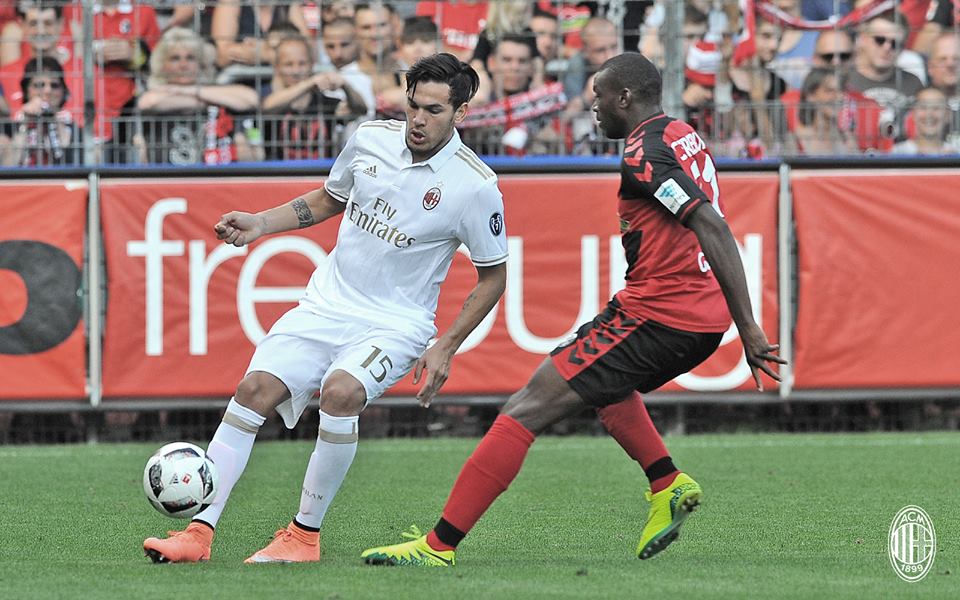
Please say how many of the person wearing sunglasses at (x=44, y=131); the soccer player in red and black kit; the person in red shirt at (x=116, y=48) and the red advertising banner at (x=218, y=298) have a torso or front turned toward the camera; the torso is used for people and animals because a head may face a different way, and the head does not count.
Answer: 3

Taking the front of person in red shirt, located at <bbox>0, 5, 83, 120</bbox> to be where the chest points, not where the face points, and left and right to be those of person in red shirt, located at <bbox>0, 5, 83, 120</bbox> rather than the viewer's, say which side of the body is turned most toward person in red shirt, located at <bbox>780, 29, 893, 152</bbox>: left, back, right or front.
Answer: left

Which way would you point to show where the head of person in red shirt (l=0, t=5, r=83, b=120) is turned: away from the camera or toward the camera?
toward the camera

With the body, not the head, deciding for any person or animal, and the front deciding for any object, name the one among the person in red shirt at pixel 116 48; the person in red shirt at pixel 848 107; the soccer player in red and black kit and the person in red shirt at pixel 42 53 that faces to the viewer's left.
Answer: the soccer player in red and black kit

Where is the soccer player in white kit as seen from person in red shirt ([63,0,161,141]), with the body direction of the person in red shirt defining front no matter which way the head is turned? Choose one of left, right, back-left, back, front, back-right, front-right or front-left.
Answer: front

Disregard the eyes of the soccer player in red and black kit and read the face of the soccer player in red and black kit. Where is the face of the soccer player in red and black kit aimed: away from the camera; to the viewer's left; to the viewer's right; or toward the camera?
to the viewer's left

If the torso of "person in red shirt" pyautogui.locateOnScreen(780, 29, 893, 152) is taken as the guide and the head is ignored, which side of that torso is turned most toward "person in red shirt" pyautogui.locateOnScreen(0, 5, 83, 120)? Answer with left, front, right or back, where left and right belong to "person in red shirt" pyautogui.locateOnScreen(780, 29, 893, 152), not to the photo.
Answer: right

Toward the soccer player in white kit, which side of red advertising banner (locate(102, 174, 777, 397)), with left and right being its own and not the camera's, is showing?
front

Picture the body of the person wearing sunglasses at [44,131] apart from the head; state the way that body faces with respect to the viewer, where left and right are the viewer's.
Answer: facing the viewer

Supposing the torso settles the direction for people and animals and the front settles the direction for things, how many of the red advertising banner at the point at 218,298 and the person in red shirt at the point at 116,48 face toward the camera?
2

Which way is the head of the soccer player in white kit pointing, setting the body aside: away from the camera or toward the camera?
toward the camera

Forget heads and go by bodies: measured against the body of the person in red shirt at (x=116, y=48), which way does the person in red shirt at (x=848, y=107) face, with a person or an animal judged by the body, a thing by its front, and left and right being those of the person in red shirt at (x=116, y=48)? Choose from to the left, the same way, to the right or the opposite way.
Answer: the same way

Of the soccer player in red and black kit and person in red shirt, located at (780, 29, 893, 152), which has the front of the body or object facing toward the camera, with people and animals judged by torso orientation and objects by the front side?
the person in red shirt

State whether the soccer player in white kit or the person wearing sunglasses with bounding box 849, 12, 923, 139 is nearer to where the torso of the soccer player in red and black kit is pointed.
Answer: the soccer player in white kit

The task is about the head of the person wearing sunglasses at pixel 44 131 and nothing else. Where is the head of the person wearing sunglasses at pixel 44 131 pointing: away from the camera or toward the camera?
toward the camera

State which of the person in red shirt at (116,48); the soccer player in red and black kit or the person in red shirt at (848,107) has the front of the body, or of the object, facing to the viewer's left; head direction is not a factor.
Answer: the soccer player in red and black kit

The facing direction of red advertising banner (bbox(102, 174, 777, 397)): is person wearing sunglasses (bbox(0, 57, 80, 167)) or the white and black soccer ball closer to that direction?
the white and black soccer ball

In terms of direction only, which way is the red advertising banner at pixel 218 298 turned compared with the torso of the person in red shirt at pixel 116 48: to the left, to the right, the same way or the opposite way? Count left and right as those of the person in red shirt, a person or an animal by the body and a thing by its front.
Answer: the same way

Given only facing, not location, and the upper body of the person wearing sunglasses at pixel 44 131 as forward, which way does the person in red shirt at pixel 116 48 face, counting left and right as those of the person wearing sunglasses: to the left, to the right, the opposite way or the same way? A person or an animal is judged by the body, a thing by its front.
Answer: the same way
